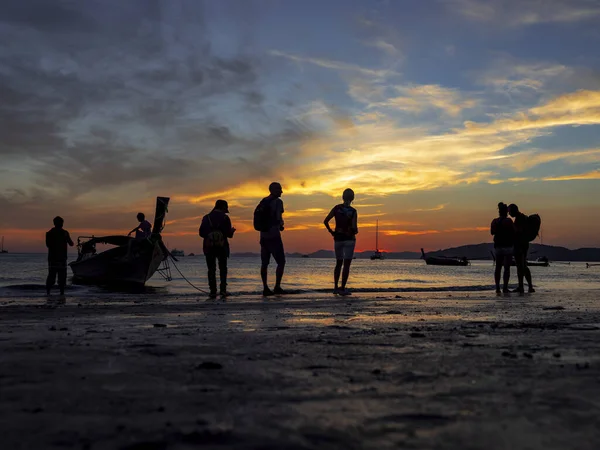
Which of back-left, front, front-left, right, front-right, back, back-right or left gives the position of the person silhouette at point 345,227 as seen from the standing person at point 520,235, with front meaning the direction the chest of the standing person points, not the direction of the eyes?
front-left

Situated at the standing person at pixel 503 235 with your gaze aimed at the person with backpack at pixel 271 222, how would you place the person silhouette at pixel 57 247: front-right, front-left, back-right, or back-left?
front-right

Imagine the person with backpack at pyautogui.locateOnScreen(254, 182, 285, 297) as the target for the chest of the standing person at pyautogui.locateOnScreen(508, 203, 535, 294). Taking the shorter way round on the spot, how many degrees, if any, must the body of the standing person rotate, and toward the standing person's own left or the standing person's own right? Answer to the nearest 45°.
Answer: approximately 45° to the standing person's own left

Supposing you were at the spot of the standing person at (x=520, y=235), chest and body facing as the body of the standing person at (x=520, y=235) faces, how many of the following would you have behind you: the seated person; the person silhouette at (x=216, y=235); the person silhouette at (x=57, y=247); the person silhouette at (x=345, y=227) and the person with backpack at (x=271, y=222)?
0

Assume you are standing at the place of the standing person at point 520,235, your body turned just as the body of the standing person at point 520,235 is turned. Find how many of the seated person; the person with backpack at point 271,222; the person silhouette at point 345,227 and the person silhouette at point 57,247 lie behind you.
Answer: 0

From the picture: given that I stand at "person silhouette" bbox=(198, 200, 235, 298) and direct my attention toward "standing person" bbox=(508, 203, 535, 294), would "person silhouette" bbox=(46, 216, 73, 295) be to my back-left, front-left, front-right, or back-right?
back-left

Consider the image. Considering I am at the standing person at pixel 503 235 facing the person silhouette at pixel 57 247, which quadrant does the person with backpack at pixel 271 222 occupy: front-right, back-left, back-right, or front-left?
front-left

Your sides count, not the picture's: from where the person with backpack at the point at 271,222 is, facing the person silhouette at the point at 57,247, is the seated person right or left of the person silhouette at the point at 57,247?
right

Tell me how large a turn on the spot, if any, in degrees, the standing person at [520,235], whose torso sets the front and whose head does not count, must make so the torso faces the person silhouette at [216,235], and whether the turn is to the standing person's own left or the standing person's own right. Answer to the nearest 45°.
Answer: approximately 45° to the standing person's own left

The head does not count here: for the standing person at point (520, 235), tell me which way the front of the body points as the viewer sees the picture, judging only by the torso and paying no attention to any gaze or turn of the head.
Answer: to the viewer's left

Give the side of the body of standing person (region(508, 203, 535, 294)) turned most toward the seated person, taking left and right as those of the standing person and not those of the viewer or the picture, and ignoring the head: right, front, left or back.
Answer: front
